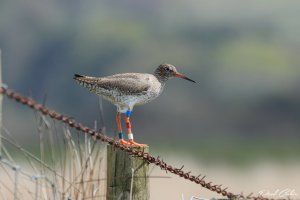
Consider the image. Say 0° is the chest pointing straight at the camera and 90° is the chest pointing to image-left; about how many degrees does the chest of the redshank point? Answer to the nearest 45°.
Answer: approximately 270°
